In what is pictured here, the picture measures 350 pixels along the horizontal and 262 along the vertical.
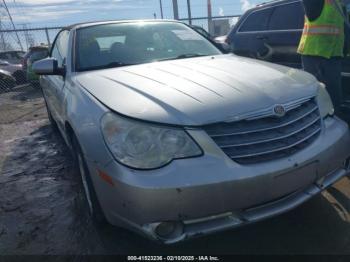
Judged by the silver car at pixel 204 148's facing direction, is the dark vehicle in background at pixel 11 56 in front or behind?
behind

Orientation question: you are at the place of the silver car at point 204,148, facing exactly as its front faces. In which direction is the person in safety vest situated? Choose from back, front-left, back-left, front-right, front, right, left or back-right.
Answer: left

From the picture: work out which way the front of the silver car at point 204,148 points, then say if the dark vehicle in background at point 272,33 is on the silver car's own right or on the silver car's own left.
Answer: on the silver car's own left

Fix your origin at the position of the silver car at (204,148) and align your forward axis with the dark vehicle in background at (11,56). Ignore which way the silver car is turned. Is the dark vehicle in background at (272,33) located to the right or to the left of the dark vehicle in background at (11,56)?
right

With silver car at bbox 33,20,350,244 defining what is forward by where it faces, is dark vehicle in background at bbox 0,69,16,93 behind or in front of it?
behind
